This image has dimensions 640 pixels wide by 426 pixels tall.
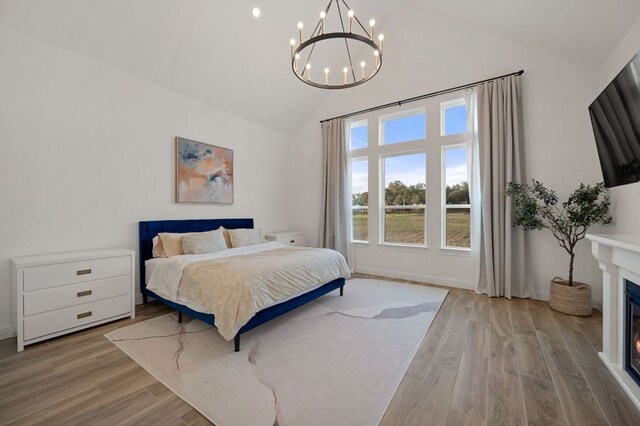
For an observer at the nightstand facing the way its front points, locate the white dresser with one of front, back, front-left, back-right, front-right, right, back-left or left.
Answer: right

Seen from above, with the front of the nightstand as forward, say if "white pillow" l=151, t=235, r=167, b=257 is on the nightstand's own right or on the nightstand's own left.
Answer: on the nightstand's own right

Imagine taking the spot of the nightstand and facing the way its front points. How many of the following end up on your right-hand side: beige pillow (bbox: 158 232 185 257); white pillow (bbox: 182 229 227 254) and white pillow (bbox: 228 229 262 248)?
3

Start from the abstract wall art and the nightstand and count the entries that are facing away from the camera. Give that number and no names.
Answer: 0

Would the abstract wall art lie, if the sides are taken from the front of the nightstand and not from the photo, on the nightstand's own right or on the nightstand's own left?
on the nightstand's own right

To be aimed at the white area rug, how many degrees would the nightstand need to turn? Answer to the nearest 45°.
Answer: approximately 45° to its right

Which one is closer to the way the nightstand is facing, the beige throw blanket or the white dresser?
the beige throw blanket

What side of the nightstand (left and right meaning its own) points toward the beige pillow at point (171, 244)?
right

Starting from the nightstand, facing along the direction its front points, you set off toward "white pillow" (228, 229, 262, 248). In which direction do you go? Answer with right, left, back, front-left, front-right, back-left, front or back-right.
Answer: right

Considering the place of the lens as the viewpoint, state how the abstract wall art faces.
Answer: facing the viewer and to the right of the viewer

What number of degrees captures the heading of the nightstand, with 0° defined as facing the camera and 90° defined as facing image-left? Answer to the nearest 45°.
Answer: approximately 315°
